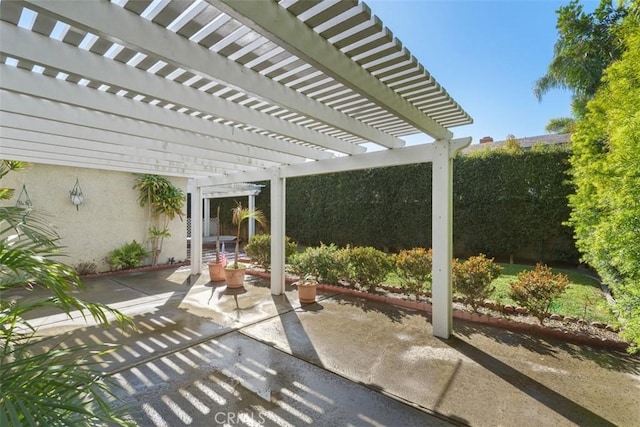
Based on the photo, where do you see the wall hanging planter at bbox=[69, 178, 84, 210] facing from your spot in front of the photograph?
facing the viewer

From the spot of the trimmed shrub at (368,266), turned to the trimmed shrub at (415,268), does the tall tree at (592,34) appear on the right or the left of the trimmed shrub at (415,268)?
left

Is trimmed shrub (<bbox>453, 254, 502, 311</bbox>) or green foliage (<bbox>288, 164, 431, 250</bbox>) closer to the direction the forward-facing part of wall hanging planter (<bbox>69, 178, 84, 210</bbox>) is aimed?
the trimmed shrub

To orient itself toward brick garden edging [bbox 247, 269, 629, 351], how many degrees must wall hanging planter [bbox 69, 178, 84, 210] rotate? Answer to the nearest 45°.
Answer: approximately 45° to its left

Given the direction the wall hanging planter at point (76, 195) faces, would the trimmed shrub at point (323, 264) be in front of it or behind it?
in front

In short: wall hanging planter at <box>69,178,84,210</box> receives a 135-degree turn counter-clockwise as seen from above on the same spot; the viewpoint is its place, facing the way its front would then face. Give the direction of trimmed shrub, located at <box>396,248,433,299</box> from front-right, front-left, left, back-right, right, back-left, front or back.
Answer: right

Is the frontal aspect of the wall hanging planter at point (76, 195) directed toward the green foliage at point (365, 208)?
no

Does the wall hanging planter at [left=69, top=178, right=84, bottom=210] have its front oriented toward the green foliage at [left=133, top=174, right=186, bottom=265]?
no

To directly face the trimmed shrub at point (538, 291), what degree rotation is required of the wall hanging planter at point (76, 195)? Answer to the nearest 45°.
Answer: approximately 45° to its left

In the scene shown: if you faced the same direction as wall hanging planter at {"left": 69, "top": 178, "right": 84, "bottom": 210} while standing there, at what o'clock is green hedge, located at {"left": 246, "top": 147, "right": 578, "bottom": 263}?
The green hedge is roughly at 10 o'clock from the wall hanging planter.

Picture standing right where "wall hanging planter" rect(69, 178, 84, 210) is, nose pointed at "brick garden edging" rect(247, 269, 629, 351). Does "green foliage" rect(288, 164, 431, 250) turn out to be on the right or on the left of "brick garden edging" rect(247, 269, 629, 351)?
left

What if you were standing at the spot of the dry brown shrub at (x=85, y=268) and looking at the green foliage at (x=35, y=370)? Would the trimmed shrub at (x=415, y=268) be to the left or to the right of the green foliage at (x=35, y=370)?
left
